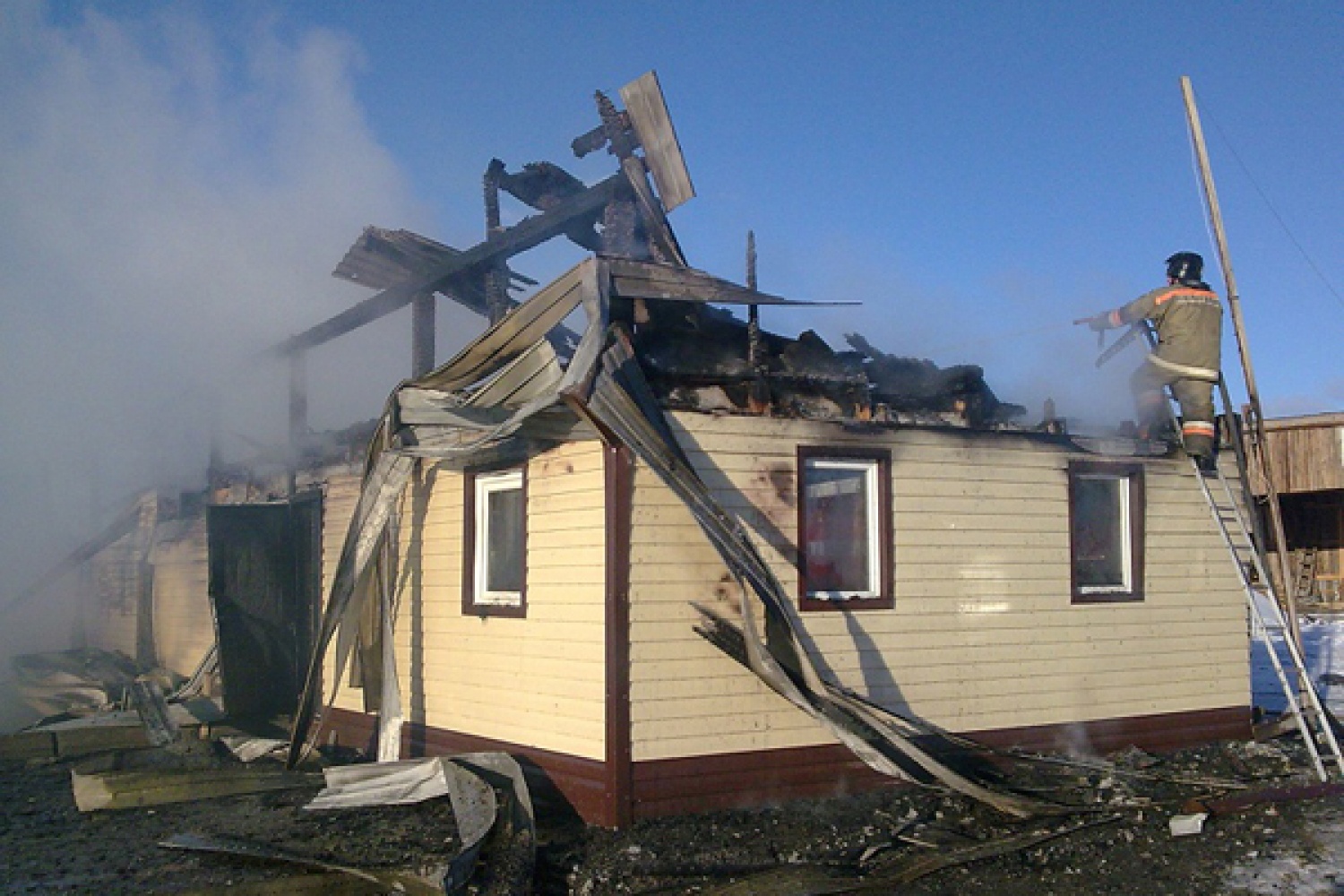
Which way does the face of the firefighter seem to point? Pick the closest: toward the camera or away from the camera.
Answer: away from the camera

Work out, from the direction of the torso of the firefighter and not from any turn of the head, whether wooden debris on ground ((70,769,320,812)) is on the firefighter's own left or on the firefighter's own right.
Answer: on the firefighter's own left

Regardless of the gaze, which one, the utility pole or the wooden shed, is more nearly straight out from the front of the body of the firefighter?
the wooden shed

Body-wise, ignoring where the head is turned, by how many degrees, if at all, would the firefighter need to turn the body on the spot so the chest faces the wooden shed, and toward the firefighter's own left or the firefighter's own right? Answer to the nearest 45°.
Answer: approximately 45° to the firefighter's own right

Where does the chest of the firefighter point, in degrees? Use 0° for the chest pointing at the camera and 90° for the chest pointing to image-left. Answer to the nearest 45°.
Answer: approximately 135°
